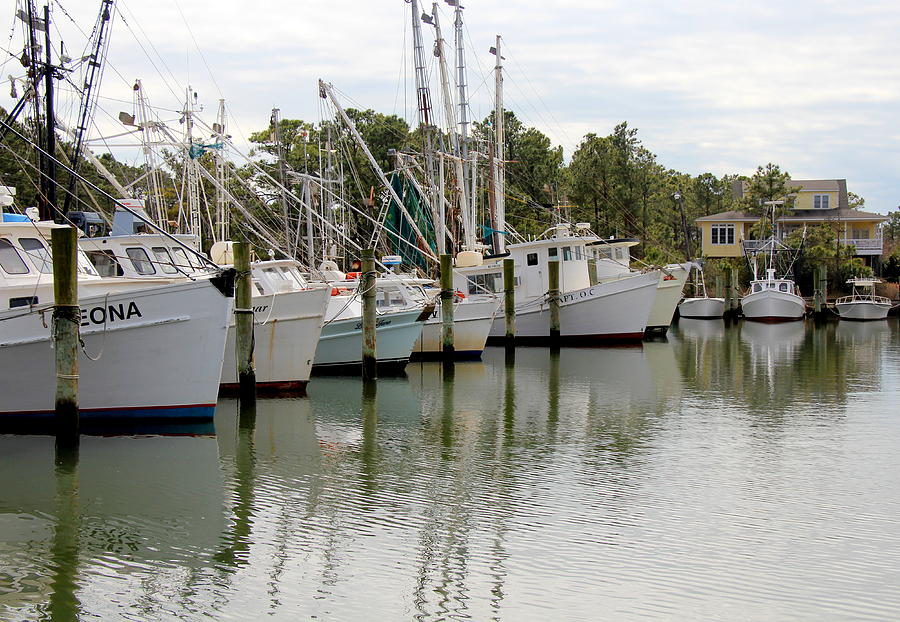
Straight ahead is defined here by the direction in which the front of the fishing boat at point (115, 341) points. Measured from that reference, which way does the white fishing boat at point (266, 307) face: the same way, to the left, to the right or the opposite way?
the same way

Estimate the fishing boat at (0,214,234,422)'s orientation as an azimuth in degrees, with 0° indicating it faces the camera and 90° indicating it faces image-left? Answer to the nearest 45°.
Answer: approximately 270°

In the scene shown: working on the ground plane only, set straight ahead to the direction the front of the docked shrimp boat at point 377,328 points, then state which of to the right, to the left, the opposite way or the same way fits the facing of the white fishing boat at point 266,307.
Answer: the same way

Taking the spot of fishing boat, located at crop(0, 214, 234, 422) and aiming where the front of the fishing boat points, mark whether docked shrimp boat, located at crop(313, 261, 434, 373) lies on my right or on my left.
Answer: on my left

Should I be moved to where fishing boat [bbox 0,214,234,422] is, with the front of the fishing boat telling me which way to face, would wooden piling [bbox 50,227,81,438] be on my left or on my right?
on my right

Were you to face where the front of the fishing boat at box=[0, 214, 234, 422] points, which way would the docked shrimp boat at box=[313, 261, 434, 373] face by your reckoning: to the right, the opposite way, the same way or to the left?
the same way

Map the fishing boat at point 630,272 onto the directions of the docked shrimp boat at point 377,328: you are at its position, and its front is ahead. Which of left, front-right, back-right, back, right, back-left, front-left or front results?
front-left

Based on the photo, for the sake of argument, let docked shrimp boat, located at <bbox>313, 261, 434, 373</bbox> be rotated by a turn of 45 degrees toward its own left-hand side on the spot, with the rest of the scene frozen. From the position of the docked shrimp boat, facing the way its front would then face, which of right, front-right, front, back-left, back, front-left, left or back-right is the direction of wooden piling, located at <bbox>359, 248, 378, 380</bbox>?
back-right

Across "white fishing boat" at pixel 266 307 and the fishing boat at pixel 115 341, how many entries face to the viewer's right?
2

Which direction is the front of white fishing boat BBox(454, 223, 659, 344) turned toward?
to the viewer's right

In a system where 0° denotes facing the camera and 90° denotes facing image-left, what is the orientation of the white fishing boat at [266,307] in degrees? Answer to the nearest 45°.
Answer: approximately 270°

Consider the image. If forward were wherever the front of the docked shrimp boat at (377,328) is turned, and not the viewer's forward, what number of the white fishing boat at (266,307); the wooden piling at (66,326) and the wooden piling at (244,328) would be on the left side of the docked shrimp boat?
0

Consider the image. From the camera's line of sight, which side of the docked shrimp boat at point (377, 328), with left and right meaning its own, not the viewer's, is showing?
right

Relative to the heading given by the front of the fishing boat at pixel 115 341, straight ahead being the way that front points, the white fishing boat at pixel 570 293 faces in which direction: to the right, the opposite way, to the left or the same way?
the same way
